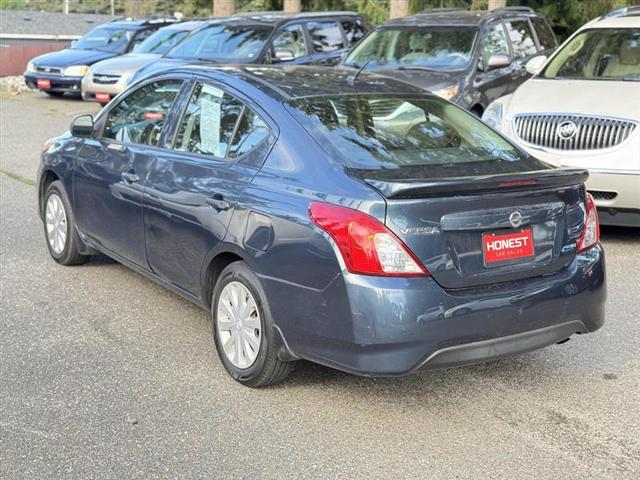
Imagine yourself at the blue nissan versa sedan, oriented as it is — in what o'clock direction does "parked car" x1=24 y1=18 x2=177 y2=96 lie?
The parked car is roughly at 1 o'clock from the blue nissan versa sedan.

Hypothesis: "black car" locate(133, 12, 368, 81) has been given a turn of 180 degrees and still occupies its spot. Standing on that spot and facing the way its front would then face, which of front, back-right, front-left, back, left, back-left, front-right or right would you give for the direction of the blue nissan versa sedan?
back-right

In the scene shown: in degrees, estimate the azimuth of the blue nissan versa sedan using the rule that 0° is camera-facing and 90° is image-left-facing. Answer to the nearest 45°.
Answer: approximately 135°

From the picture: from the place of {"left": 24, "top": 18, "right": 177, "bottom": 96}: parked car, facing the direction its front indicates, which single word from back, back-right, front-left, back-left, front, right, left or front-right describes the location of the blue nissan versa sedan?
front-left

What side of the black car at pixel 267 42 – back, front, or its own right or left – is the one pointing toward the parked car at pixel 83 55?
right

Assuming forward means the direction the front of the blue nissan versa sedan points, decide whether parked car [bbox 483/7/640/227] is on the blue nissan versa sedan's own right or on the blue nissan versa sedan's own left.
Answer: on the blue nissan versa sedan's own right

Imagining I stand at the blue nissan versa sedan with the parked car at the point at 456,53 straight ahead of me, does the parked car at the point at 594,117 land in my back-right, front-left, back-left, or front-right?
front-right

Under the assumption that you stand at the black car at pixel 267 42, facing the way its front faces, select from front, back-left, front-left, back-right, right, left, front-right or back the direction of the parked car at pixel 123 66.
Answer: right

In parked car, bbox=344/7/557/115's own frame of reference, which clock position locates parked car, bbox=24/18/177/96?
parked car, bbox=24/18/177/96 is roughly at 3 o'clock from parked car, bbox=344/7/557/115.

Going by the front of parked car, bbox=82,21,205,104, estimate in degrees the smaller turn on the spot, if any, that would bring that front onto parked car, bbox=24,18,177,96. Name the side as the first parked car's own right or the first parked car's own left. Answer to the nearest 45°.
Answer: approximately 135° to the first parked car's own right

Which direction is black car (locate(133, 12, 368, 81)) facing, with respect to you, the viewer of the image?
facing the viewer and to the left of the viewer

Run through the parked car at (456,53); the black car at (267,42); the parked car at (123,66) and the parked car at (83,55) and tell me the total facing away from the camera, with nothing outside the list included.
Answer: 0

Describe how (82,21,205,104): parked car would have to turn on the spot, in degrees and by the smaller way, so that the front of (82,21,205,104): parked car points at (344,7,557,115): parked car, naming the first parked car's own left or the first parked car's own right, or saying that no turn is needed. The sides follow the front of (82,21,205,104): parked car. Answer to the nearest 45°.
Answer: approximately 90° to the first parked car's own left

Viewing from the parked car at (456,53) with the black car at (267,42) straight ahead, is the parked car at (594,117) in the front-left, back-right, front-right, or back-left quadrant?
back-left

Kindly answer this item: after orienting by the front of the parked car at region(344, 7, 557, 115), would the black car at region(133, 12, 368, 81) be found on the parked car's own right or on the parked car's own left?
on the parked car's own right

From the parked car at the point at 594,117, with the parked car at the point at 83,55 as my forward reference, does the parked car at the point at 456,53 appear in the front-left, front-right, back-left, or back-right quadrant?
front-right

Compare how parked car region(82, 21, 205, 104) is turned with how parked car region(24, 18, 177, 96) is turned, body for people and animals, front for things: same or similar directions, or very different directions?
same or similar directions
